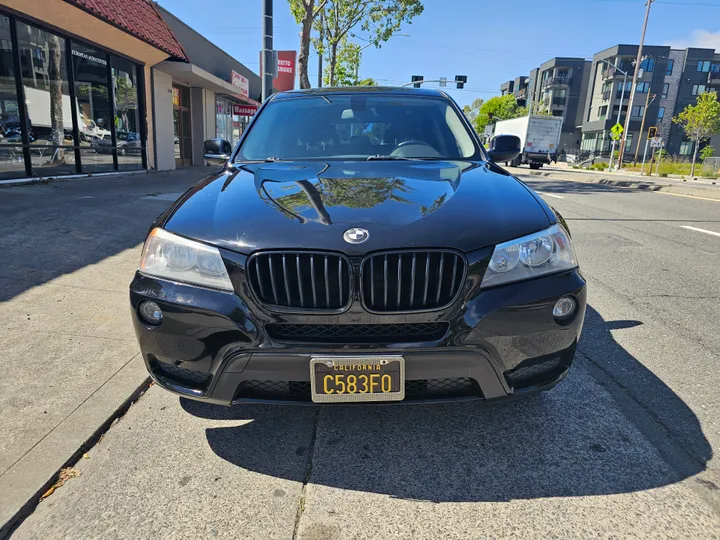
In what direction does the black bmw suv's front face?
toward the camera

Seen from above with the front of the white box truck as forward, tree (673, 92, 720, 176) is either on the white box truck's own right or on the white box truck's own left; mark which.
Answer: on the white box truck's own right

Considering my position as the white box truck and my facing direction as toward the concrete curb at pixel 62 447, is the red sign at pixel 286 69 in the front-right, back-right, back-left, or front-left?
front-right

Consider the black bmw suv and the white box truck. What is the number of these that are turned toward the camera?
1

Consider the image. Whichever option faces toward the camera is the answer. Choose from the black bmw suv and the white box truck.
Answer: the black bmw suv

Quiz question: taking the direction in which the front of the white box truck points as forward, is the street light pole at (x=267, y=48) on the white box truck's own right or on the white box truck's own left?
on the white box truck's own left

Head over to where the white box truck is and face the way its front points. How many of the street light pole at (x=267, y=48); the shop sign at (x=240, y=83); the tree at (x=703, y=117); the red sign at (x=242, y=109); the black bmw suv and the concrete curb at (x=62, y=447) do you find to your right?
1

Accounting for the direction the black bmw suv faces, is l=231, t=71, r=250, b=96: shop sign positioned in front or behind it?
behind

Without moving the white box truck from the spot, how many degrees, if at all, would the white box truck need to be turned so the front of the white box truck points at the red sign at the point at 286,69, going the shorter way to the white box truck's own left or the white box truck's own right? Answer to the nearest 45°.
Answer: approximately 135° to the white box truck's own left

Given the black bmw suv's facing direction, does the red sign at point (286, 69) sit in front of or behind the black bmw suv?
behind

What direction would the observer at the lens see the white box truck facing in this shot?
facing away from the viewer and to the left of the viewer

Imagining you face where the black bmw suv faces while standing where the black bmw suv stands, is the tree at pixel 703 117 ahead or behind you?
behind

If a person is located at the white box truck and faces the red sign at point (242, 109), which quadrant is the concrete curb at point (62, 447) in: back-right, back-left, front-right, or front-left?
front-left

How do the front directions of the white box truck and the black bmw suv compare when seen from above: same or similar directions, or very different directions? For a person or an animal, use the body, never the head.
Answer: very different directions
